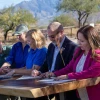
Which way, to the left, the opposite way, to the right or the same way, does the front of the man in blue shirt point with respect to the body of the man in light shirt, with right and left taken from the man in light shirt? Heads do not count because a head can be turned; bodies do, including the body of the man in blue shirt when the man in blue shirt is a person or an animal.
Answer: the same way

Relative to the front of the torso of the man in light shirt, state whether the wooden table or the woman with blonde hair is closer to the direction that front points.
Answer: the wooden table

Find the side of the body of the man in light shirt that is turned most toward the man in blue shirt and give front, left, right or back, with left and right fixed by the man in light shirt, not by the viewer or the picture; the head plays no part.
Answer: right

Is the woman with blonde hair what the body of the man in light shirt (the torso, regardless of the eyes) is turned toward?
no

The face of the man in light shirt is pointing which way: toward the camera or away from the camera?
toward the camera

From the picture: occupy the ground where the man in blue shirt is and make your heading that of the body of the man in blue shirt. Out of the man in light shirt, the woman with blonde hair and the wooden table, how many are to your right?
0

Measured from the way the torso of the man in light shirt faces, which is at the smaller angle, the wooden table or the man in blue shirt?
the wooden table

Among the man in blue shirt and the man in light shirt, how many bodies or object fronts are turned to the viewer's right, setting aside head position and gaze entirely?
0

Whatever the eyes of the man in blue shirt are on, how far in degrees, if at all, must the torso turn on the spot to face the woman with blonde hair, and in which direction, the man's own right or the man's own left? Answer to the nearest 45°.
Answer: approximately 45° to the man's own left

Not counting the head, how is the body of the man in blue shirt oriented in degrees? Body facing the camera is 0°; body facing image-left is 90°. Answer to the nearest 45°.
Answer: approximately 45°

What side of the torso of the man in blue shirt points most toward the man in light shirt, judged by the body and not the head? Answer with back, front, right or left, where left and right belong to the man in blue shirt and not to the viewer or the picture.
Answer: left
